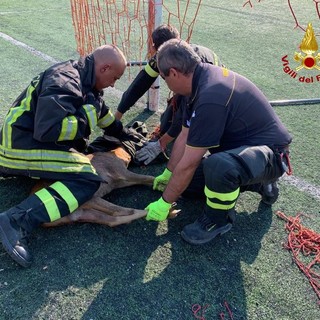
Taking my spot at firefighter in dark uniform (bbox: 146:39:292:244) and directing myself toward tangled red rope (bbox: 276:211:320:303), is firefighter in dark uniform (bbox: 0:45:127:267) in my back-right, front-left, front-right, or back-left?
back-right

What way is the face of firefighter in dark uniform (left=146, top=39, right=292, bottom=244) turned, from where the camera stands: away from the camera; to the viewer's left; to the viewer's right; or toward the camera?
to the viewer's left

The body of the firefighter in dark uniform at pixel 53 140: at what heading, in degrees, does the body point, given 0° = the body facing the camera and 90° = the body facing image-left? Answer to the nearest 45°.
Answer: approximately 270°

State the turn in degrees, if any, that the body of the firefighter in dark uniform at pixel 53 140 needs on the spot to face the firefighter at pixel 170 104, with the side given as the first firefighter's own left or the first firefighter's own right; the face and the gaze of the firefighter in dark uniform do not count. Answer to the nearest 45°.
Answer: approximately 45° to the first firefighter's own left

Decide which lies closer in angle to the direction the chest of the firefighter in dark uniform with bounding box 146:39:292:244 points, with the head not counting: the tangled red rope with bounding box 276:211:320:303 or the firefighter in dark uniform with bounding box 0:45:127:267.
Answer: the firefighter in dark uniform

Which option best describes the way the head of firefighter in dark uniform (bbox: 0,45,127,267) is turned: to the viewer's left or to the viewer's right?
to the viewer's right

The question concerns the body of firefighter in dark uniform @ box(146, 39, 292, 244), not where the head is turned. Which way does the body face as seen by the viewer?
to the viewer's left

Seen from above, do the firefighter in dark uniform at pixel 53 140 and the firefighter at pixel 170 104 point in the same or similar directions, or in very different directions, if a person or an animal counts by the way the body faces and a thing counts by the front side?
very different directions

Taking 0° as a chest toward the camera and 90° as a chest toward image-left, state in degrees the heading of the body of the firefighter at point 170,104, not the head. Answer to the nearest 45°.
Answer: approximately 45°

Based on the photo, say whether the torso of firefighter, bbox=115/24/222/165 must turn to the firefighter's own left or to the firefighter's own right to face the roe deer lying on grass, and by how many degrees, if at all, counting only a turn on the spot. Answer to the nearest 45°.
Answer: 0° — they already face it

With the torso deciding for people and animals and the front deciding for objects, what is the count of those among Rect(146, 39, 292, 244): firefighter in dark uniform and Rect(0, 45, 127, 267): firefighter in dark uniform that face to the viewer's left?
1

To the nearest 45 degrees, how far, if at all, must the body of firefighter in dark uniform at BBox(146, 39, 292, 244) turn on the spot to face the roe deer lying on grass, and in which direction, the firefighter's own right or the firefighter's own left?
0° — they already face it

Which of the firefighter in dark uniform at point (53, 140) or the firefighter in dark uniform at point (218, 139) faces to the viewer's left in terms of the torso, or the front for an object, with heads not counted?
the firefighter in dark uniform at point (218, 139)

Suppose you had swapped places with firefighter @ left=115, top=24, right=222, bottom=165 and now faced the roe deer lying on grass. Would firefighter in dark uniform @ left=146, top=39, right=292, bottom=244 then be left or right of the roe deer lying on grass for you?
left
